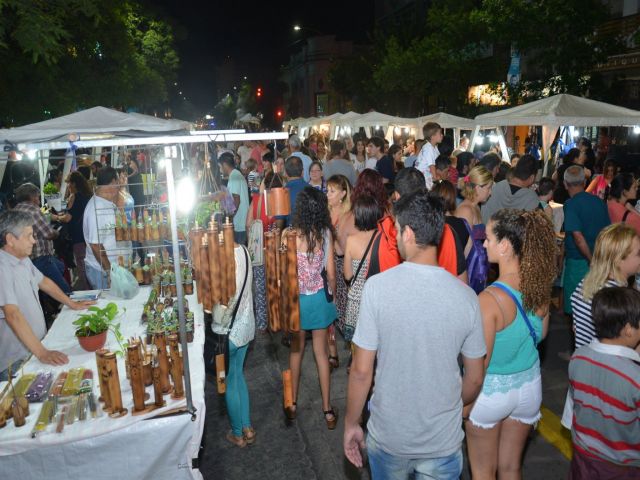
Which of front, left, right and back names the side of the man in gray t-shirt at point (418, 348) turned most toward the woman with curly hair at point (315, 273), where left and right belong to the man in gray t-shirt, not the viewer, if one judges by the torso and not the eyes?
front

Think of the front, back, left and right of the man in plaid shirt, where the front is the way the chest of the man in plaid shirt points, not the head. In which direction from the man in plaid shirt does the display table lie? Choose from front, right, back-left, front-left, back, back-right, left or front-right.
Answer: right

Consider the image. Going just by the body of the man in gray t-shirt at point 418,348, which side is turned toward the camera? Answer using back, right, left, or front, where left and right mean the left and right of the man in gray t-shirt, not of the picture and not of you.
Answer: back

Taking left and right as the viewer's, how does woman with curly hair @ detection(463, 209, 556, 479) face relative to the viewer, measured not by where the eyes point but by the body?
facing away from the viewer and to the left of the viewer

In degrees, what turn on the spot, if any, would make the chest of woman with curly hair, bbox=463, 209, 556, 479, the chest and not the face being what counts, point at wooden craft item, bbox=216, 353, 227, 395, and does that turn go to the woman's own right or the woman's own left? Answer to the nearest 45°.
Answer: approximately 45° to the woman's own left

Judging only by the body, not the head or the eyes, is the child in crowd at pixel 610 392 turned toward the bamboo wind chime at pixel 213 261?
no

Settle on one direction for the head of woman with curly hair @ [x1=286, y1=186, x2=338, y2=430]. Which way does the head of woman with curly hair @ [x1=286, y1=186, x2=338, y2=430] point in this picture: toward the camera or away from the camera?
away from the camera

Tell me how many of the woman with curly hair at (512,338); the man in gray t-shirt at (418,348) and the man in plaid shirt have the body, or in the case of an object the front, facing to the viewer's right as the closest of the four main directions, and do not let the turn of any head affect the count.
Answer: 1

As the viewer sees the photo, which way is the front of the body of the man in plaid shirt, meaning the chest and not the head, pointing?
to the viewer's right

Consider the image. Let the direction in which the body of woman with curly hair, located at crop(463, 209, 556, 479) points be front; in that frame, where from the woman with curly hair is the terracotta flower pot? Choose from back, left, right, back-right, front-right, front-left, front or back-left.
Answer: front-left

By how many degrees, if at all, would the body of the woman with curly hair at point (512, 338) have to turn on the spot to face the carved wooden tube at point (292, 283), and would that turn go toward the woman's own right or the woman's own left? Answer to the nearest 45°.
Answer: approximately 45° to the woman's own left

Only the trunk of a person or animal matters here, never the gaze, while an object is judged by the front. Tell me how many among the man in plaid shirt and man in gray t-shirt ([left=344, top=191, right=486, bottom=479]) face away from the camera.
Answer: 1
